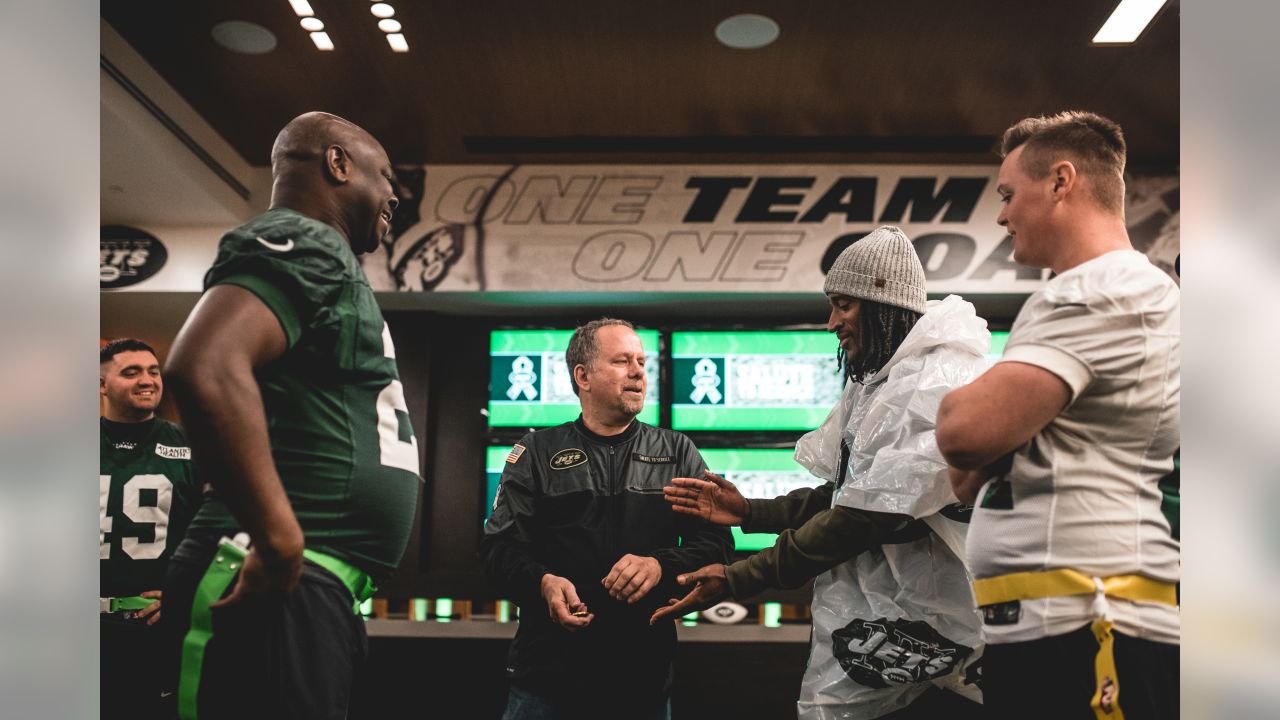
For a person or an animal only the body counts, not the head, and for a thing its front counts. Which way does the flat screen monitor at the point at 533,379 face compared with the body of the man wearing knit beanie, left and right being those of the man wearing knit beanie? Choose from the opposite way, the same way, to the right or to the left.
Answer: to the left

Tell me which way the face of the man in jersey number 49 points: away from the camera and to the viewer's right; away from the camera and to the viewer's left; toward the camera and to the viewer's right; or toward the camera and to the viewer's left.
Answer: toward the camera and to the viewer's right

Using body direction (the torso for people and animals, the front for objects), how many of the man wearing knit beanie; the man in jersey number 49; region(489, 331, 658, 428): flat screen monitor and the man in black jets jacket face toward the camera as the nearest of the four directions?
3

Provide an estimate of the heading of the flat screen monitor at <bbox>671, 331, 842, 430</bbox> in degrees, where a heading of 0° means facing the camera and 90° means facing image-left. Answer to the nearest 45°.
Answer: approximately 0°

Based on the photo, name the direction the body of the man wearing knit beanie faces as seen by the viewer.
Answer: to the viewer's left

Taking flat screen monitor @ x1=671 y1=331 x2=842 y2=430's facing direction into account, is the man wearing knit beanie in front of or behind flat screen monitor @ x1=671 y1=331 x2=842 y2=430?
in front

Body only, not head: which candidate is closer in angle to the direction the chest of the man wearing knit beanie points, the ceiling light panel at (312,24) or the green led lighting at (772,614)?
the ceiling light panel

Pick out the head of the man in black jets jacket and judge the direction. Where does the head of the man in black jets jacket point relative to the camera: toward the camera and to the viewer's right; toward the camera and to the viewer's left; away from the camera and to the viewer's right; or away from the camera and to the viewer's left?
toward the camera and to the viewer's right

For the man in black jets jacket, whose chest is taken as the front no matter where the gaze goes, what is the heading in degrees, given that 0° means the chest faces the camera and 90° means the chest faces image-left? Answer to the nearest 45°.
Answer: approximately 0°
